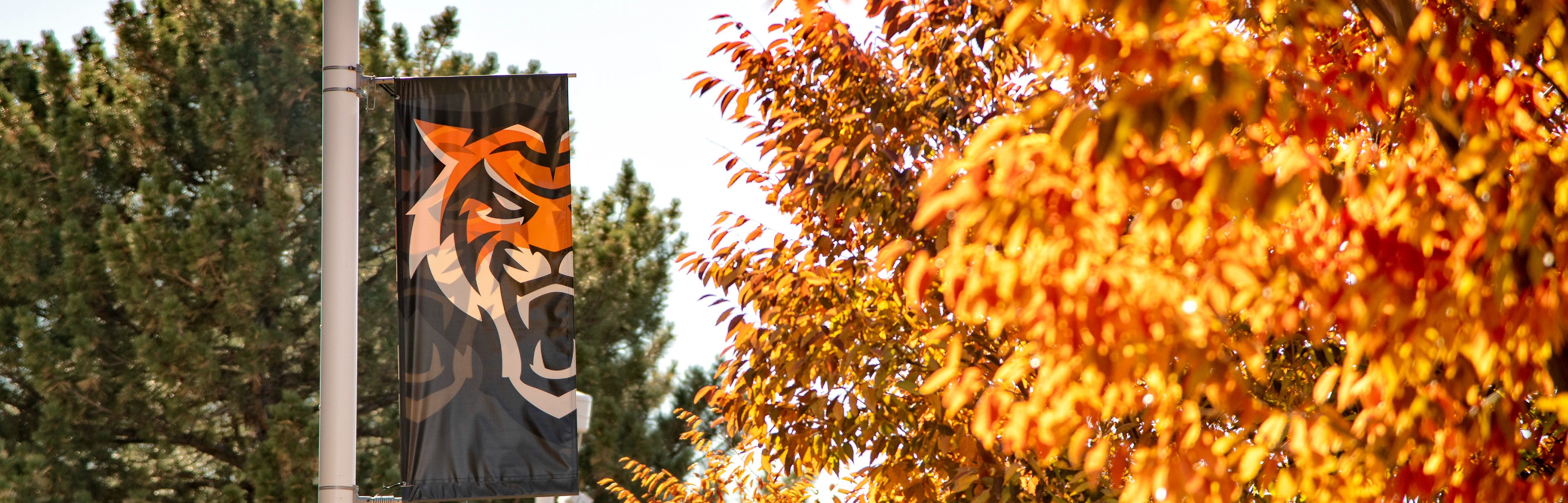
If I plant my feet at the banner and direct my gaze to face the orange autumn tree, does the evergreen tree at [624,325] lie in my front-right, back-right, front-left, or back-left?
back-left

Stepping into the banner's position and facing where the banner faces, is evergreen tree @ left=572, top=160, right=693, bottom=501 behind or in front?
behind

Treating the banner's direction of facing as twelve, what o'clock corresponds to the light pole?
The light pole is roughly at 3 o'clock from the banner.

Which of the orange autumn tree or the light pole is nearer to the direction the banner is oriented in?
the orange autumn tree

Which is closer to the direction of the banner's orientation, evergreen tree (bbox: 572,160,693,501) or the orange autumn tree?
the orange autumn tree

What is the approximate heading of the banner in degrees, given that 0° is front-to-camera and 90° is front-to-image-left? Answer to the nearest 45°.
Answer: approximately 0°

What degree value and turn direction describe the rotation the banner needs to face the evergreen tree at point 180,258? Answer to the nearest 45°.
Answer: approximately 180°
